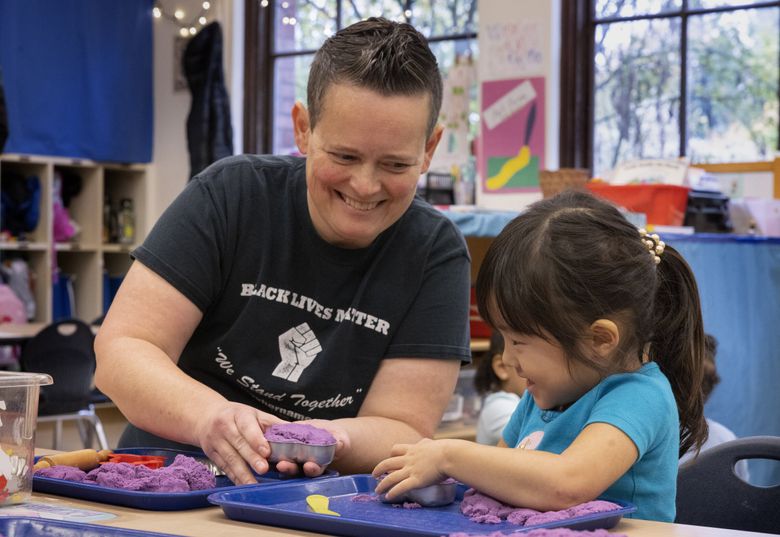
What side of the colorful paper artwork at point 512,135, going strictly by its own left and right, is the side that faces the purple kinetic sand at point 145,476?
front

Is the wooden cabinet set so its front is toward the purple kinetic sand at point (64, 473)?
yes

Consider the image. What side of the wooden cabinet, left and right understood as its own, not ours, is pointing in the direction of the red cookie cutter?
front

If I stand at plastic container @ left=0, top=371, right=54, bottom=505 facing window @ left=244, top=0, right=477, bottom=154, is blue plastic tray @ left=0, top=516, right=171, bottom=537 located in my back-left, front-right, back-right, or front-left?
back-right

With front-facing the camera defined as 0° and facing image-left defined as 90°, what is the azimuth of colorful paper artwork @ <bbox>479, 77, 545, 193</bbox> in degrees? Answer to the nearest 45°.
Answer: approximately 0°

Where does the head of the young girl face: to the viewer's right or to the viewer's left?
to the viewer's left

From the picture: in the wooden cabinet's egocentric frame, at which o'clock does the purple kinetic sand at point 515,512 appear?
The purple kinetic sand is roughly at 12 o'clock from the wooden cabinet.

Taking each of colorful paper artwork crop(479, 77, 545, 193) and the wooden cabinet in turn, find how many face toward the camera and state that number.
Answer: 2

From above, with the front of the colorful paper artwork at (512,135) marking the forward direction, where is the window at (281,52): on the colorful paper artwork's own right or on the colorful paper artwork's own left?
on the colorful paper artwork's own right

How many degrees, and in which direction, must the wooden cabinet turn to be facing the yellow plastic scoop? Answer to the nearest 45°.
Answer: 0° — it already faces it

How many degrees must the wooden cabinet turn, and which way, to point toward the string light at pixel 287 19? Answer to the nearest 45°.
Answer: approximately 90° to its left

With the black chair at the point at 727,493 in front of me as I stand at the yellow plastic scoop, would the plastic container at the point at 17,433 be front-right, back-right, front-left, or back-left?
back-left

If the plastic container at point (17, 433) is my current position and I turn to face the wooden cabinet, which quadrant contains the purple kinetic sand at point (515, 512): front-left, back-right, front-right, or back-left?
back-right

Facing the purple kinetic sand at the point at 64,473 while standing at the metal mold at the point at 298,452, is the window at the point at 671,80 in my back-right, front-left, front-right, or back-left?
back-right

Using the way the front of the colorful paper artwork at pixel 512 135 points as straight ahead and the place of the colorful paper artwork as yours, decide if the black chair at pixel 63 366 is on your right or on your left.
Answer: on your right

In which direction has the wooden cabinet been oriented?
toward the camera

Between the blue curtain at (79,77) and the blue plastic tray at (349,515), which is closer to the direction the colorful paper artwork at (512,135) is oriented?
the blue plastic tray
